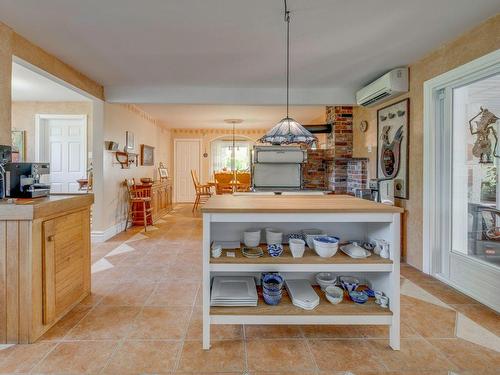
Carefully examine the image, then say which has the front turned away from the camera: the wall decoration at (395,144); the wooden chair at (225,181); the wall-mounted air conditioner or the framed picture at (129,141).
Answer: the wooden chair

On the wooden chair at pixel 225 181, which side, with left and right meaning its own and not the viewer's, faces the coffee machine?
back

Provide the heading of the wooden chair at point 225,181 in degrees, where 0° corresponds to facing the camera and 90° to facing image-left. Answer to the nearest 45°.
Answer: approximately 180°

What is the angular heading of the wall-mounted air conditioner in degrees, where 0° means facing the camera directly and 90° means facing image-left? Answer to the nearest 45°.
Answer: approximately 45°

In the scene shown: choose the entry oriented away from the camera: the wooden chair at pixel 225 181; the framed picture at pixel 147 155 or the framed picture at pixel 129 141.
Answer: the wooden chair

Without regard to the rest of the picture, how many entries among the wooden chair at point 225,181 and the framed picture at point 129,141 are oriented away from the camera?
1

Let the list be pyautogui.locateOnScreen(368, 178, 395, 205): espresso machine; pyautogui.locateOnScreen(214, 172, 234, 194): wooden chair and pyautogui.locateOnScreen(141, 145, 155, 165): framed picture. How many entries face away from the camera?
1

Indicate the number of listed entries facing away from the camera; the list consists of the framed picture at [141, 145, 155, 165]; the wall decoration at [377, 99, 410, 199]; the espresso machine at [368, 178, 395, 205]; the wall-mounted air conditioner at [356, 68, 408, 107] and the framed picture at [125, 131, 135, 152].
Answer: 0

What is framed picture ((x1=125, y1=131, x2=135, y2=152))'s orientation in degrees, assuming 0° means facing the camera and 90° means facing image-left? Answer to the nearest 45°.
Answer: approximately 315°

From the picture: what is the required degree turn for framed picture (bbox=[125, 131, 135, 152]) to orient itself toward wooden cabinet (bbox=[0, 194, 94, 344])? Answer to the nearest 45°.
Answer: approximately 45° to its right

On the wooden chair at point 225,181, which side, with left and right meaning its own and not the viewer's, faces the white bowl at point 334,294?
back

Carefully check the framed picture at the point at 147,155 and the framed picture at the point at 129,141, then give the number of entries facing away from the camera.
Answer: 0

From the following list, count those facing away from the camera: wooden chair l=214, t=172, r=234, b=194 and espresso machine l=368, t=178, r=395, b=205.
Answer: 1

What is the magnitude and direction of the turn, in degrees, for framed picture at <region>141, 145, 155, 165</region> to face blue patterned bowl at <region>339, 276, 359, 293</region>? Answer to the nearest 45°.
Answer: approximately 45° to its right

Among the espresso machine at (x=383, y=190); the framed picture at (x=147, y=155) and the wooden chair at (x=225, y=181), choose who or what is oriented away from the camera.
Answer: the wooden chair

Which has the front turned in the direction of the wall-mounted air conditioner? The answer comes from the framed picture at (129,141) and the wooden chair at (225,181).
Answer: the framed picture

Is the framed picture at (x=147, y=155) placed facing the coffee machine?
no
